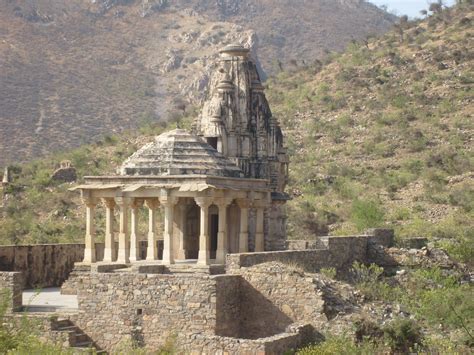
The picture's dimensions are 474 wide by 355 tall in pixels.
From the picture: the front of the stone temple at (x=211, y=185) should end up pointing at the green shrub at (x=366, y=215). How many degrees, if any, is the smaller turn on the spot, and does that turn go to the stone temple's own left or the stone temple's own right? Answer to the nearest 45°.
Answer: approximately 180°

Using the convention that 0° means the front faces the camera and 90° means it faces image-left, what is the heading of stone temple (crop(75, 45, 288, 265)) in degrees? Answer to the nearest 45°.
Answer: approximately 45°

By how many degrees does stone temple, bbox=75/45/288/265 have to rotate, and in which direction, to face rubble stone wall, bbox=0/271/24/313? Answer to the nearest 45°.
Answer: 0° — it already faces it

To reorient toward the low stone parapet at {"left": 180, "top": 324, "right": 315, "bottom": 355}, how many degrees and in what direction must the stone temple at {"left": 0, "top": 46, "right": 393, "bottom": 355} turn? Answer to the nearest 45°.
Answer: approximately 45° to its left

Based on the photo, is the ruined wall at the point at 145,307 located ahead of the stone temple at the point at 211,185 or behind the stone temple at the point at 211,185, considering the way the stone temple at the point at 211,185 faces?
ahead

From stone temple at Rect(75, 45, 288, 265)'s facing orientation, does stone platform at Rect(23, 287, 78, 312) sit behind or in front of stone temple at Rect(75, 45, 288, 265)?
in front

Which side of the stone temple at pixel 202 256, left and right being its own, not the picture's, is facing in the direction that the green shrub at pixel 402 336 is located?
left

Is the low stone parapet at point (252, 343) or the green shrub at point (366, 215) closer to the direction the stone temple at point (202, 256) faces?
the low stone parapet
